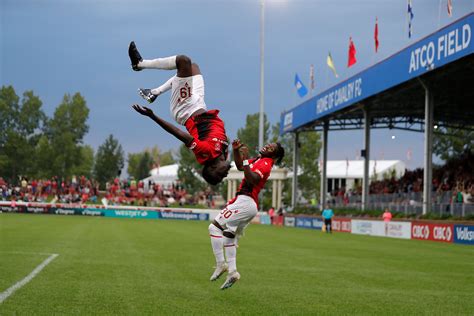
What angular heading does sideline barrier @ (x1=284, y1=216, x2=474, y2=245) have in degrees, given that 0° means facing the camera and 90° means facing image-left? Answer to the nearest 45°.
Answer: approximately 45°

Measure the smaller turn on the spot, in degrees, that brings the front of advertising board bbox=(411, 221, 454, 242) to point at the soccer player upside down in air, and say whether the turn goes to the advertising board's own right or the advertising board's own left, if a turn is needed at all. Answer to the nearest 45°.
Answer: approximately 45° to the advertising board's own left

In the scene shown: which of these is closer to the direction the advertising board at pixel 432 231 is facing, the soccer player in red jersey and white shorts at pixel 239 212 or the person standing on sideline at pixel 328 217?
the soccer player in red jersey and white shorts

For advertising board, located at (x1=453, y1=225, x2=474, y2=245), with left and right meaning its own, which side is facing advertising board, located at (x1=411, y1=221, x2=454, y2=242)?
right

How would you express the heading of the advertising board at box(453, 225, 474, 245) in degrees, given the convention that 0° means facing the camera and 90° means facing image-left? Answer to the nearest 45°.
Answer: approximately 45°

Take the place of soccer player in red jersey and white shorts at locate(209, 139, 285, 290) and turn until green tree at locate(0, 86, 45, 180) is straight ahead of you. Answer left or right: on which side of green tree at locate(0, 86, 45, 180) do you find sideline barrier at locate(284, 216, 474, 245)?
right

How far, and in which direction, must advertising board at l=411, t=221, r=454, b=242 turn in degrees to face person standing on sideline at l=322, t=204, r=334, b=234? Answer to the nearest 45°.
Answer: approximately 90° to its right

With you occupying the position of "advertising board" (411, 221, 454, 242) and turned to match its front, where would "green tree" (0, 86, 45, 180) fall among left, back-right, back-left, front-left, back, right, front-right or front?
front-right

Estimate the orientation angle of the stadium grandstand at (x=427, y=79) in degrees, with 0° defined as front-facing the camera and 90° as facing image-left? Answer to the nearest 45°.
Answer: approximately 45°

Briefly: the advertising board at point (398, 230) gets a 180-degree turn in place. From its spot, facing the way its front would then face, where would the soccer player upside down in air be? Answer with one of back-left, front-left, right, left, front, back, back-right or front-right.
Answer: back-right
